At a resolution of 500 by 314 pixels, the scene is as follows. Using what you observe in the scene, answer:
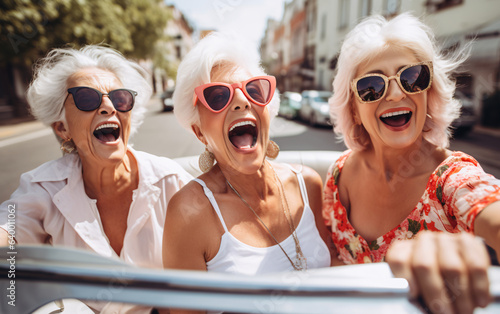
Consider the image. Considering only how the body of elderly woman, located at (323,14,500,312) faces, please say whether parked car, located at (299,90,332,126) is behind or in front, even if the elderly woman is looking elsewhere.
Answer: behind

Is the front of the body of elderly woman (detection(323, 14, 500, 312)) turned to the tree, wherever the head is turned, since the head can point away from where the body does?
no

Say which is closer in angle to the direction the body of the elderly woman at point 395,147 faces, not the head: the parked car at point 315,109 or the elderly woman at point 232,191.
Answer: the elderly woman

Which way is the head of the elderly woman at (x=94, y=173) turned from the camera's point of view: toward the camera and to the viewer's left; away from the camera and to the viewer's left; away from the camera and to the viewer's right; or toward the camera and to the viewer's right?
toward the camera and to the viewer's right

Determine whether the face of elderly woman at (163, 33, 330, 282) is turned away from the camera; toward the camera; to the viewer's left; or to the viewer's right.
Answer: toward the camera

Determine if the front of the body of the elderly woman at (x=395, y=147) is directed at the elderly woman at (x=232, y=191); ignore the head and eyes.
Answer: no

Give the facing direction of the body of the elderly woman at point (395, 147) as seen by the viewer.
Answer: toward the camera

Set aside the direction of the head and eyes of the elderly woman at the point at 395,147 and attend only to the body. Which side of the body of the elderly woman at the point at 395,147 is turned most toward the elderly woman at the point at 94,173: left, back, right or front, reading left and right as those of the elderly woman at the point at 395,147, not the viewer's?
right

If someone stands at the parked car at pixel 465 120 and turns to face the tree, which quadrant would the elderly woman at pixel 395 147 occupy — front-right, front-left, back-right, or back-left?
front-left

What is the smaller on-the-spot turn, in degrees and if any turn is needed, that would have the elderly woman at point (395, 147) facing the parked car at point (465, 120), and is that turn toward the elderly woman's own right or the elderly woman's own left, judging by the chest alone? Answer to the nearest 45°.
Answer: approximately 180°

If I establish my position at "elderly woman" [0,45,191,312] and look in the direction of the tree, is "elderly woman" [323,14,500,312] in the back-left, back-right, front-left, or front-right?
back-right

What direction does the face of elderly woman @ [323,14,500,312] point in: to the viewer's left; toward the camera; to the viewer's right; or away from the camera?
toward the camera
